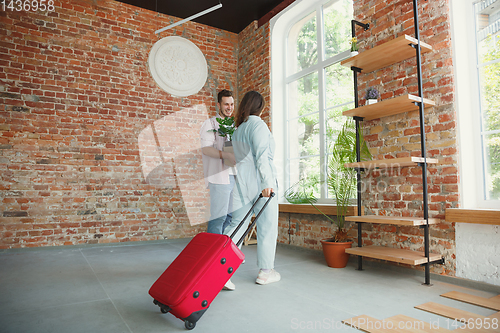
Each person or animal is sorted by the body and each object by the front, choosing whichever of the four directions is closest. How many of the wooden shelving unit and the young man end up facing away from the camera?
0

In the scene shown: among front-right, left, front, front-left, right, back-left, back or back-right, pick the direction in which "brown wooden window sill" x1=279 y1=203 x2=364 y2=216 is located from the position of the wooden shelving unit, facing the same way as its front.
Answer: right

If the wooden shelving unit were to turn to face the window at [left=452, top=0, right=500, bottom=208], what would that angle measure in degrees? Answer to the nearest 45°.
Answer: approximately 135° to its left

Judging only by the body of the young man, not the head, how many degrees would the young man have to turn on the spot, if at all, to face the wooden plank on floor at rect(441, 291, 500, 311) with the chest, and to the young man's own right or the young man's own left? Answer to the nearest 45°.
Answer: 0° — they already face it

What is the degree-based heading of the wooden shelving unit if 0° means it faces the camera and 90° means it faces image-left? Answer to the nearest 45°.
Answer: approximately 45°

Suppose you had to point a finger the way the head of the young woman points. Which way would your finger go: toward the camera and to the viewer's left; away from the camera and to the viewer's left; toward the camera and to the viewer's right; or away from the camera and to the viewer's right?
away from the camera and to the viewer's left

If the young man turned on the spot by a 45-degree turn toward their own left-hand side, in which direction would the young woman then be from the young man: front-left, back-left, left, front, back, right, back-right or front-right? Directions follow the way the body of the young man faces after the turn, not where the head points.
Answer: front-right

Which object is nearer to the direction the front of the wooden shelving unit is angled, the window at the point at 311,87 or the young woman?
the young woman

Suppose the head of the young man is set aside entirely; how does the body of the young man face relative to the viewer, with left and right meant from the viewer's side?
facing the viewer and to the right of the viewer

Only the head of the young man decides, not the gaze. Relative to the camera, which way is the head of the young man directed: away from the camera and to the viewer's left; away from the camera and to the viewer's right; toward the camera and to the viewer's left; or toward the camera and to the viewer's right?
toward the camera and to the viewer's right

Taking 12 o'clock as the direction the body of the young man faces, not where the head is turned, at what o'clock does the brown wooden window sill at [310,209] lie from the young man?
The brown wooden window sill is roughly at 9 o'clock from the young man.

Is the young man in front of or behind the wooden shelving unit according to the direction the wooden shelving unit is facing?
in front
